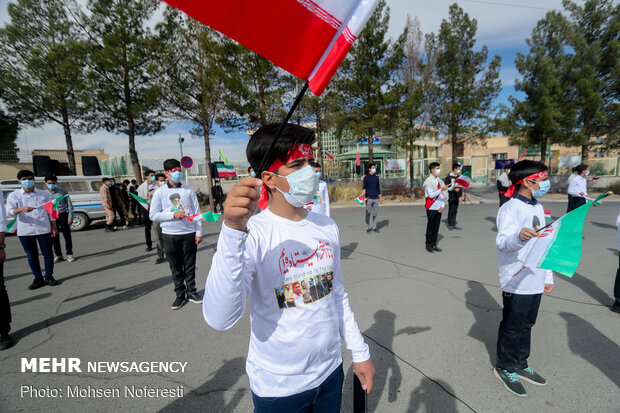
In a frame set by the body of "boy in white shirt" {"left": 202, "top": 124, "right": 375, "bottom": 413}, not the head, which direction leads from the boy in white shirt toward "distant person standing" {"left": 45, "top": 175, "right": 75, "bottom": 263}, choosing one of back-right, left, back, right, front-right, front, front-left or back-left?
back

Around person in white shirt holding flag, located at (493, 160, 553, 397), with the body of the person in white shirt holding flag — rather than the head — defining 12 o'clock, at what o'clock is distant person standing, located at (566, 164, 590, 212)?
The distant person standing is roughly at 8 o'clock from the person in white shirt holding flag.

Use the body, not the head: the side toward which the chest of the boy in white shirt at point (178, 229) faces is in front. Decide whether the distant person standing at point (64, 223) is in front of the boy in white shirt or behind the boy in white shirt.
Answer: behind

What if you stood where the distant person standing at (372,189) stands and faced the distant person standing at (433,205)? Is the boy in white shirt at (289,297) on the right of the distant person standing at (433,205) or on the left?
right

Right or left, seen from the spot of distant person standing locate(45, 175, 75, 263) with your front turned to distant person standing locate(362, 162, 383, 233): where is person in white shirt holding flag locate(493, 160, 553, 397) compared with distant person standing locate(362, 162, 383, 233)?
right

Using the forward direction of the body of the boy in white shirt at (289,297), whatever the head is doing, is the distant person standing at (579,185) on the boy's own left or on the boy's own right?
on the boy's own left

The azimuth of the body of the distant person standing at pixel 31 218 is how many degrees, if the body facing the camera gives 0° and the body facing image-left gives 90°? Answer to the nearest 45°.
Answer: approximately 0°

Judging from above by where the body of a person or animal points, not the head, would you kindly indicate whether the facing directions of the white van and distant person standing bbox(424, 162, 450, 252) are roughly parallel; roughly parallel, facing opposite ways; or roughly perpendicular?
roughly perpendicular

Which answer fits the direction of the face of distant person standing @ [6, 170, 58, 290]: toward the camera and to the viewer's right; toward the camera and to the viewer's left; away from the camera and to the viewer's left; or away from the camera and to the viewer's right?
toward the camera and to the viewer's right

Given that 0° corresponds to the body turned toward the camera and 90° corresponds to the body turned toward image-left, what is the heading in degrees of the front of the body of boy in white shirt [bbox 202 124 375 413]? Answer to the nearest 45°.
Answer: approximately 315°

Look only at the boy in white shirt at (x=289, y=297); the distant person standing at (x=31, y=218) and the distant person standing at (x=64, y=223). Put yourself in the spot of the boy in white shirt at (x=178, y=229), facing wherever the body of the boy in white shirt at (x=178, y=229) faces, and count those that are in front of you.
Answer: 1
